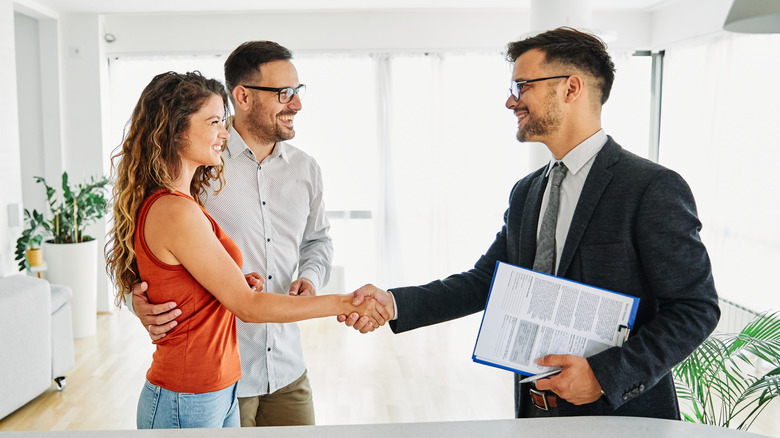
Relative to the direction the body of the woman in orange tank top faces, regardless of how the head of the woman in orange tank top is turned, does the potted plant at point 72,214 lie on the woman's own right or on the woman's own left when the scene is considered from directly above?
on the woman's own left

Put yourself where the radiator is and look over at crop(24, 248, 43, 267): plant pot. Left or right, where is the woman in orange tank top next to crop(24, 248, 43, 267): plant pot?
left

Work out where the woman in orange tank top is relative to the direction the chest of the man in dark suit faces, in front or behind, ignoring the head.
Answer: in front

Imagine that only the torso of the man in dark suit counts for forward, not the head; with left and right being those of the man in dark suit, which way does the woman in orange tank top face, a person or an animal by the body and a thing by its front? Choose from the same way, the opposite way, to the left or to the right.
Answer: the opposite way

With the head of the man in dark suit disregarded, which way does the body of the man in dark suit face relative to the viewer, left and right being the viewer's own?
facing the viewer and to the left of the viewer

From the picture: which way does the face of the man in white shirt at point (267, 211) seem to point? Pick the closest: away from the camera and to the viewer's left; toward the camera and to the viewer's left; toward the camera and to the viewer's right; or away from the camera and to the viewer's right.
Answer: toward the camera and to the viewer's right

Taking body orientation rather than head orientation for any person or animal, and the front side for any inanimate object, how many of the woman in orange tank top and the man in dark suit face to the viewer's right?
1

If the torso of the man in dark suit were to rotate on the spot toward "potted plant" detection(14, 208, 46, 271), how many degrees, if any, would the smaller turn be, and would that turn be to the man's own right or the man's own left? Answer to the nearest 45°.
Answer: approximately 90° to the man's own right

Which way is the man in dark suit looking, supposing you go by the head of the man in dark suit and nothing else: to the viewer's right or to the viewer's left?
to the viewer's left

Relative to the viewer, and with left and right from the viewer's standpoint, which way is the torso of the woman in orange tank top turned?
facing to the right of the viewer

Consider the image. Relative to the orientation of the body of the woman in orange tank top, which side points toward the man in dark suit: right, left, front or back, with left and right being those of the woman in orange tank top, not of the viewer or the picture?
front
